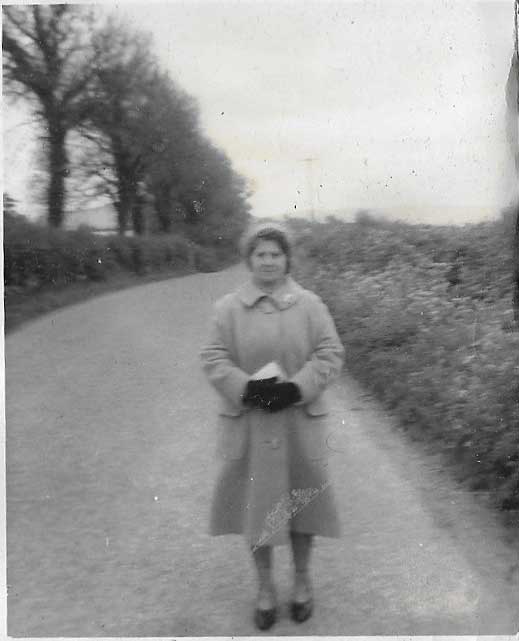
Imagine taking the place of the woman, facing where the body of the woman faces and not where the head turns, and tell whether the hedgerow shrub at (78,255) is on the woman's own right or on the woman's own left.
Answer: on the woman's own right

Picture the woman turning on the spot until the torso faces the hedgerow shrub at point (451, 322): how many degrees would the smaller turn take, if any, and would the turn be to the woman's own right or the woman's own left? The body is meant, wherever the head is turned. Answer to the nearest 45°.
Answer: approximately 135° to the woman's own left

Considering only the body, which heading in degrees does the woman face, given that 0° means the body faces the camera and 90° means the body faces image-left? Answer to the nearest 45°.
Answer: approximately 0°
